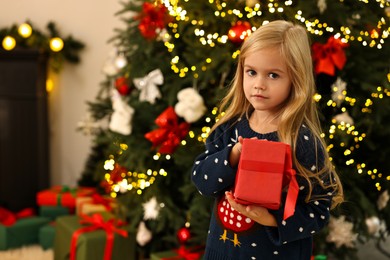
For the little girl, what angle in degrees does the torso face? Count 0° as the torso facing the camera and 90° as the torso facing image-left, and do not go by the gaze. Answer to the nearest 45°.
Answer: approximately 45°

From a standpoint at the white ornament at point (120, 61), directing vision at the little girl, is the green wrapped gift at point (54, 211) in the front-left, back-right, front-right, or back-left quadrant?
back-right

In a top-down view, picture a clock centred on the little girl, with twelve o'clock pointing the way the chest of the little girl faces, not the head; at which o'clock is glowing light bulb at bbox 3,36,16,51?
The glowing light bulb is roughly at 3 o'clock from the little girl.

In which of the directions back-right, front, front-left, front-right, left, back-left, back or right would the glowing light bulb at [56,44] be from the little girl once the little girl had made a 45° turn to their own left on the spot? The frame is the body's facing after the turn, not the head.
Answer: back-right

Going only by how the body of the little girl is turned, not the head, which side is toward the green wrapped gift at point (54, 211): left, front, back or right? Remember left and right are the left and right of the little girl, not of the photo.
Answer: right

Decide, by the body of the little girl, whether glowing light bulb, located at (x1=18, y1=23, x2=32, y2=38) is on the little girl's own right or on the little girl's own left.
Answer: on the little girl's own right

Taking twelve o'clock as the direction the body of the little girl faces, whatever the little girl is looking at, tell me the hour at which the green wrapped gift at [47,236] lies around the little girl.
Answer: The green wrapped gift is roughly at 3 o'clock from the little girl.

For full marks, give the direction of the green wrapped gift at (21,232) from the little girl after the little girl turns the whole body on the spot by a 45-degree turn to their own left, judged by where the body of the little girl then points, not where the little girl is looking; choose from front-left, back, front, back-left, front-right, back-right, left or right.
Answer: back-right

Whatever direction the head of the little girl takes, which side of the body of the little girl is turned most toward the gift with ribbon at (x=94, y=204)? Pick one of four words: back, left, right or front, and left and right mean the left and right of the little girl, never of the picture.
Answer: right
